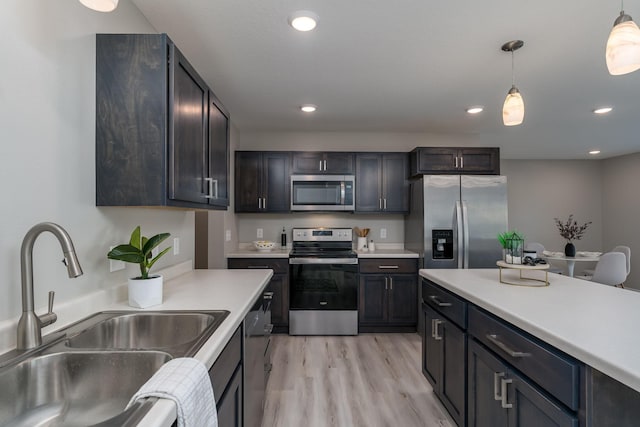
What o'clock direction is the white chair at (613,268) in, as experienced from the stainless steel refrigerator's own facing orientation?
The white chair is roughly at 8 o'clock from the stainless steel refrigerator.

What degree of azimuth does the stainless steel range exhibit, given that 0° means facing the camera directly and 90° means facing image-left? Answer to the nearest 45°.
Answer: approximately 0°

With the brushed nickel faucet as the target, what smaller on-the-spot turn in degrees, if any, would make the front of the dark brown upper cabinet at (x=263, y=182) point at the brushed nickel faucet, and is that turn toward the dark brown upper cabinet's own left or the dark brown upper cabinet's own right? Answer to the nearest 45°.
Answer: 0° — it already faces it

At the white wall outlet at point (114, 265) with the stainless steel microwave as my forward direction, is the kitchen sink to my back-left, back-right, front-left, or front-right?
back-right
